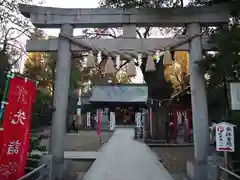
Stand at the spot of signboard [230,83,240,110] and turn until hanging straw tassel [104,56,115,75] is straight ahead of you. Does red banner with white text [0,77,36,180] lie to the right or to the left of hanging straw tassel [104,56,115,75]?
left

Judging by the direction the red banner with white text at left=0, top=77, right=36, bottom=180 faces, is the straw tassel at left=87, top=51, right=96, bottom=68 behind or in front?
behind

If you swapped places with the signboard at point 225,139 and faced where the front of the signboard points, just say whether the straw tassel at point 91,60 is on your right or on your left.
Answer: on your right

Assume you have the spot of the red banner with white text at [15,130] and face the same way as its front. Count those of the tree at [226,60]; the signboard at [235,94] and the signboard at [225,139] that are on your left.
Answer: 3

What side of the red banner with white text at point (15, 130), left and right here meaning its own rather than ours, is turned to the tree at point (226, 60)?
left

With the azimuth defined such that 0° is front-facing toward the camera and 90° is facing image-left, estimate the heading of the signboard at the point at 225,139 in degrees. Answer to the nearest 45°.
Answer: approximately 0°

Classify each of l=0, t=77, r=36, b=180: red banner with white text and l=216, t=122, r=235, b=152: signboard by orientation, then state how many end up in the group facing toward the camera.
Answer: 2
